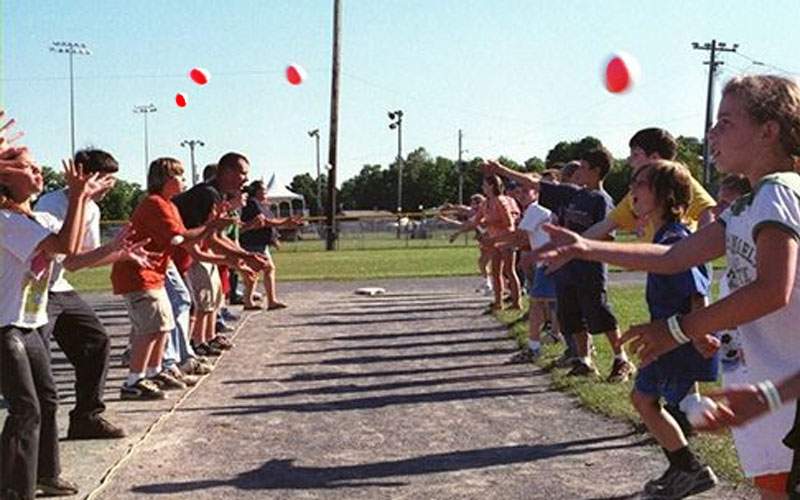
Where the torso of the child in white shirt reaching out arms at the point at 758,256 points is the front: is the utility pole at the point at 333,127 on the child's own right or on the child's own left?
on the child's own right

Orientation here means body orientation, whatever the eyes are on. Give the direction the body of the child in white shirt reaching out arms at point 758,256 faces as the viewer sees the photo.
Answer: to the viewer's left

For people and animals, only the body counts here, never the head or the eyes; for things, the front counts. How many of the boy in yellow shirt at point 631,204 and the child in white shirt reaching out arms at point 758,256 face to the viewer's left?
2

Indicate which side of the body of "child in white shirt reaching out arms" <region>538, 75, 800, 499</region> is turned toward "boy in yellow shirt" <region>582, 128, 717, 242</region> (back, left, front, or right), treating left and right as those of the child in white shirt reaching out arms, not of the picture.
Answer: right

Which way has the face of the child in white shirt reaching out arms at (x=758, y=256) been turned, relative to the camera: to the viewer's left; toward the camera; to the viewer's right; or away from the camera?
to the viewer's left

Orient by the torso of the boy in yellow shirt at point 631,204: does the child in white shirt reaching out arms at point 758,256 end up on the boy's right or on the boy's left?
on the boy's left

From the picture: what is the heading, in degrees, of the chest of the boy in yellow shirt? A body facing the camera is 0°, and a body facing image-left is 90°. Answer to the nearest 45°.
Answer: approximately 90°

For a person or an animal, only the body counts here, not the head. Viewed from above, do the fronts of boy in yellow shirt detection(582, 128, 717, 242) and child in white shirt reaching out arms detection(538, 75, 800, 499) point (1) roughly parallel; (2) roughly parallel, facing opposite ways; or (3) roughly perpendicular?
roughly parallel
